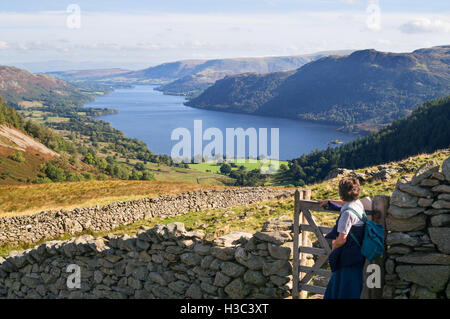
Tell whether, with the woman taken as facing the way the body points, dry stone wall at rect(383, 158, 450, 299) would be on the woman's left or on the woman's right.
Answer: on the woman's right

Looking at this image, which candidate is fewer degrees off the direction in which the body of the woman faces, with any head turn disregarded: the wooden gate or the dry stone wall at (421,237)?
the wooden gate

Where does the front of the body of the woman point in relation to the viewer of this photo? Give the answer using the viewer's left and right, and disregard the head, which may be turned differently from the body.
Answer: facing away from the viewer and to the left of the viewer
